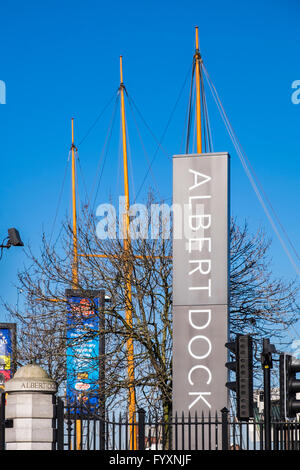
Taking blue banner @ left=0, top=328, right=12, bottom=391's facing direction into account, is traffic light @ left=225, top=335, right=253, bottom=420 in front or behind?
in front

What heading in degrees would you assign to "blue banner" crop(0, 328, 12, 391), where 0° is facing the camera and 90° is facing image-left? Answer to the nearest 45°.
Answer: approximately 0°

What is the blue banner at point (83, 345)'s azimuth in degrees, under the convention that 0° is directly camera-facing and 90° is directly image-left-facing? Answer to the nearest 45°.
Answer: approximately 0°

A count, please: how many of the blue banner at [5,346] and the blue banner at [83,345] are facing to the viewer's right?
0
